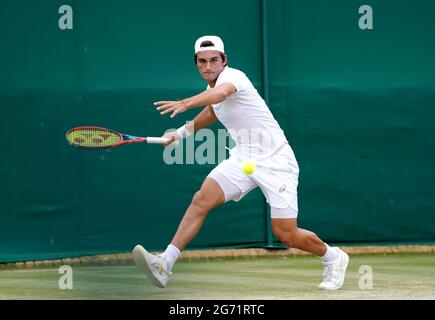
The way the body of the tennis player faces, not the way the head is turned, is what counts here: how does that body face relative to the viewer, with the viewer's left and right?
facing the viewer and to the left of the viewer
